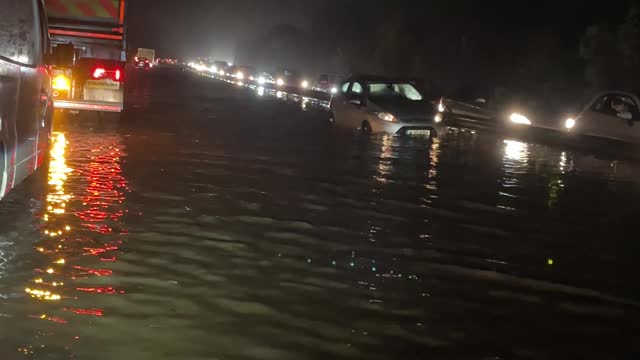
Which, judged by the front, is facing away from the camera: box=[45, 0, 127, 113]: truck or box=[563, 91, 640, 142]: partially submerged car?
the truck

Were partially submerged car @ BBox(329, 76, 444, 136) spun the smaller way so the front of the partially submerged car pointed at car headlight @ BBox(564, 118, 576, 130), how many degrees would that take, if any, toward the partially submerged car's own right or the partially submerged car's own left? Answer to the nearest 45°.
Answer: approximately 45° to the partially submerged car's own left

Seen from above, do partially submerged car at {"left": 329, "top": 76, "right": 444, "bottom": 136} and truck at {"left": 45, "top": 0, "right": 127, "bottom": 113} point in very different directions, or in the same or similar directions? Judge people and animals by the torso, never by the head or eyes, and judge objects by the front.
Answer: very different directions

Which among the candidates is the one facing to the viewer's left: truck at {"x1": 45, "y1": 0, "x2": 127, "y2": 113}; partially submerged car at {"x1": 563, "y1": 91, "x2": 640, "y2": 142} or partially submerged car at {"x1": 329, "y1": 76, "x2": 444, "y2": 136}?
partially submerged car at {"x1": 563, "y1": 91, "x2": 640, "y2": 142}

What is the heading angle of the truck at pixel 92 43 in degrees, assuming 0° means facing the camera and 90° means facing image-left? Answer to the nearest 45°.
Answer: approximately 180°

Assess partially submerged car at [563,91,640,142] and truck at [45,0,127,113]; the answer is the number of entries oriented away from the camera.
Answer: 1

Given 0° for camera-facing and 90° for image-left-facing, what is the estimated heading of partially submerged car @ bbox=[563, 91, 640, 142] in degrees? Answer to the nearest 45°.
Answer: approximately 90°

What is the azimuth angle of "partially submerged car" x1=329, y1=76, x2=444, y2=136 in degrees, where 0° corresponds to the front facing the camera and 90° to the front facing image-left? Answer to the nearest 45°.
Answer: approximately 315°

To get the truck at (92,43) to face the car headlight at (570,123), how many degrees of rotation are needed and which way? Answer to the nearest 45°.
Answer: approximately 90° to its right

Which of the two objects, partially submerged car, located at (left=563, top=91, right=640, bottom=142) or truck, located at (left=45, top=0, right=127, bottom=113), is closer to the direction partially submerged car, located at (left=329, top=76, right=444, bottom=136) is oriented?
the partially submerged car

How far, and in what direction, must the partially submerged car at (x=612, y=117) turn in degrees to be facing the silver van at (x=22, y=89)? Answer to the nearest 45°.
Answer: approximately 45° to its left
